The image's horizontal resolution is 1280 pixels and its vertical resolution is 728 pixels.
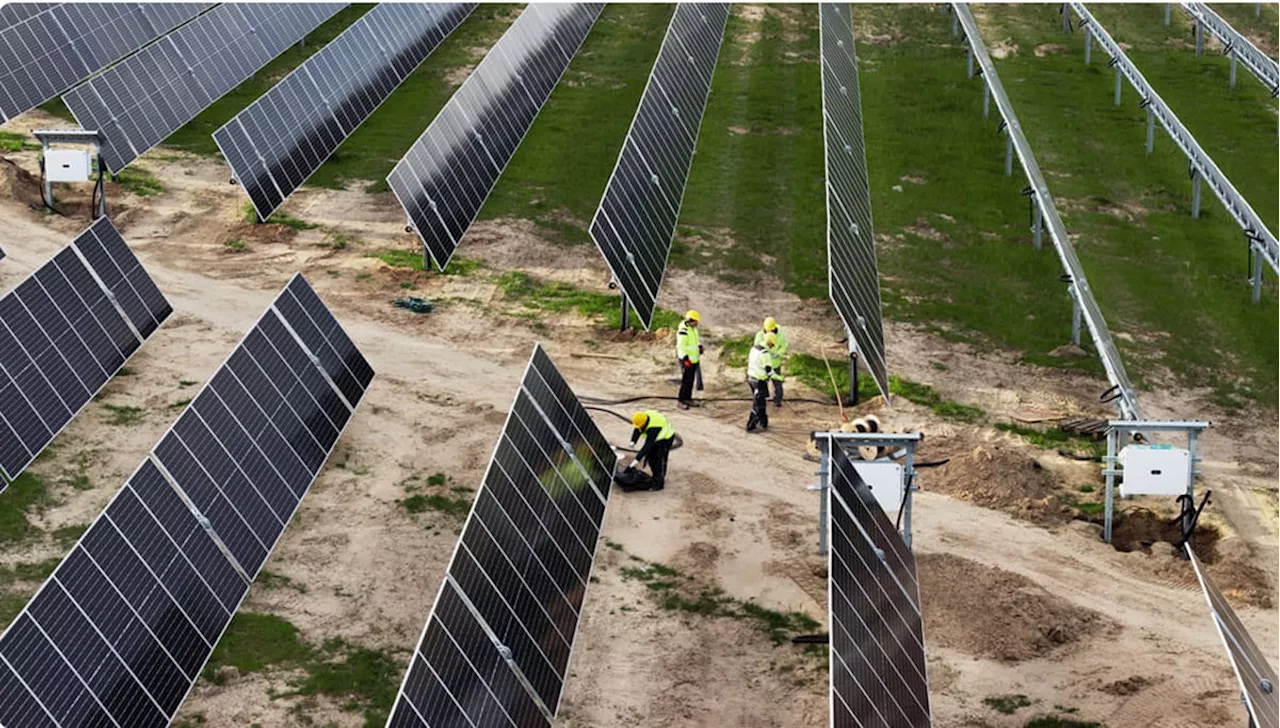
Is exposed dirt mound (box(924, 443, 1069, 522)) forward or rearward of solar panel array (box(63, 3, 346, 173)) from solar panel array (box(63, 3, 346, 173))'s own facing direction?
forward

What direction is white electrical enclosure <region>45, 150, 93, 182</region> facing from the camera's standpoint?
toward the camera

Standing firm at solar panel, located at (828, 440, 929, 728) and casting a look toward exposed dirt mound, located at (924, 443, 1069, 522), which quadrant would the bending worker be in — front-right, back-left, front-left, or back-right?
front-left

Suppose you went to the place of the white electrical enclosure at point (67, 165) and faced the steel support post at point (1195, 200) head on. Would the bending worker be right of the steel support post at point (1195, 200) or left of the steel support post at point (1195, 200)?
right

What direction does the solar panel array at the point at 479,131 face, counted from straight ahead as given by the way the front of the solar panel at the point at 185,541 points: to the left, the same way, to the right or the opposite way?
the same way

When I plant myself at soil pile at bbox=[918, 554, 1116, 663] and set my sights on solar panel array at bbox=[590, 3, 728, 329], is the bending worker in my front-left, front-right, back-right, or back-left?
front-left

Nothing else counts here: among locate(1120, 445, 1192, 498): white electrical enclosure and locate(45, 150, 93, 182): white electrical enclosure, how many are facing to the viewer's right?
0

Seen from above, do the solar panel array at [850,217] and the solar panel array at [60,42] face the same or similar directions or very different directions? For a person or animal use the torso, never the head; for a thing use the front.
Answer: same or similar directions

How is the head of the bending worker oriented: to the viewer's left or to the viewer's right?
to the viewer's left

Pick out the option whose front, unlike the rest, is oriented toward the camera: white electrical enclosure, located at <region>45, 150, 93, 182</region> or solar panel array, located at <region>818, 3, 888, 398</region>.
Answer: the white electrical enclosure

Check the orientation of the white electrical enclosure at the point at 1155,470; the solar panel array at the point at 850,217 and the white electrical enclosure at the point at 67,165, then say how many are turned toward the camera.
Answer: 2
